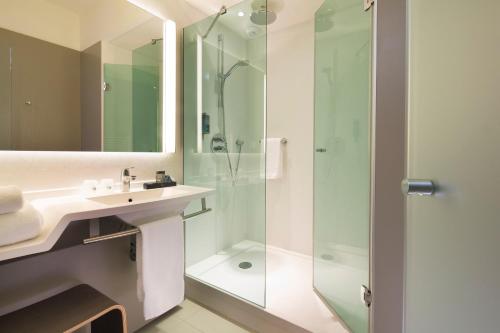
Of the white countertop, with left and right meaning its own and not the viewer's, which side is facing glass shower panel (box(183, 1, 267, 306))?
left

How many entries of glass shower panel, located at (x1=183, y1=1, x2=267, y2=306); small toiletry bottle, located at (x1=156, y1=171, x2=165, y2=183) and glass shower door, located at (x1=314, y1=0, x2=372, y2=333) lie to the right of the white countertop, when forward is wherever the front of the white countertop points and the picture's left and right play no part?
0

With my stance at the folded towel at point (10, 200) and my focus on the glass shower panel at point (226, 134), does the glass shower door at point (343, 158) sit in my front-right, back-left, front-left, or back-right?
front-right

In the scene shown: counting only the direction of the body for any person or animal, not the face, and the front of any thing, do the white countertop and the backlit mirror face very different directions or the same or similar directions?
same or similar directions

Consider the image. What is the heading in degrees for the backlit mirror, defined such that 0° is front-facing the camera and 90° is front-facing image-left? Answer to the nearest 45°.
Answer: approximately 315°

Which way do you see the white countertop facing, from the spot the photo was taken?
facing the viewer and to the right of the viewer

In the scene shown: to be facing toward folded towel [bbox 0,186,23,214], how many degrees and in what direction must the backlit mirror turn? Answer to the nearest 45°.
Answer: approximately 45° to its right

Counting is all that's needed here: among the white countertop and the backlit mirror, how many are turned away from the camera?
0
